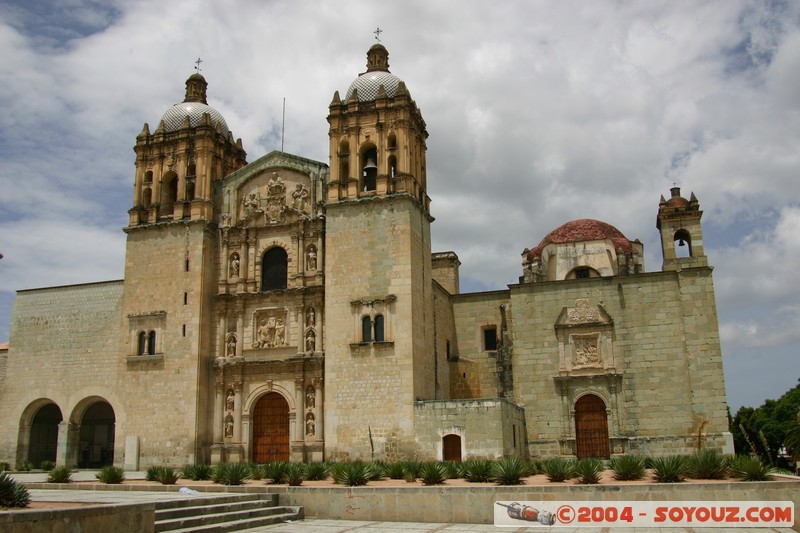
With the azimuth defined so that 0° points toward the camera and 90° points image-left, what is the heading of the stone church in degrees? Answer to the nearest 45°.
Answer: approximately 0°

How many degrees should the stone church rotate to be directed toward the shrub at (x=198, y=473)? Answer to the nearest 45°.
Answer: approximately 45° to its right

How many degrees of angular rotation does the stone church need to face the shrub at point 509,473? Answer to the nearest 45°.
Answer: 0° — it already faces it

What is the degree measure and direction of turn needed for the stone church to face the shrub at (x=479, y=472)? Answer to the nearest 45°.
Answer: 0° — it already faces it

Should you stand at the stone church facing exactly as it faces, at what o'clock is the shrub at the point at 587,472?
The shrub is roughly at 11 o'clock from the stone church.

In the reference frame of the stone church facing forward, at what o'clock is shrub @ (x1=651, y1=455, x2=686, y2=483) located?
The shrub is roughly at 11 o'clock from the stone church.

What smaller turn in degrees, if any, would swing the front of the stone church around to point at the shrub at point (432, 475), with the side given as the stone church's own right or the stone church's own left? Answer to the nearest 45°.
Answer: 0° — it already faces it

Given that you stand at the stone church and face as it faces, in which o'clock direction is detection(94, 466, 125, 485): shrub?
The shrub is roughly at 1 o'clock from the stone church.

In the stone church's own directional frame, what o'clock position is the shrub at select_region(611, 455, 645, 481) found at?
The shrub is roughly at 11 o'clock from the stone church.

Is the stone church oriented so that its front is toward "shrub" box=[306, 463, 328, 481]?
yes

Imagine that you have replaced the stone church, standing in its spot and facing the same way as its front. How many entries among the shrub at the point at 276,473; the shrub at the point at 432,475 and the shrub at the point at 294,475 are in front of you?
3
